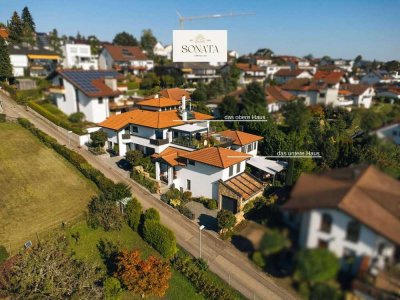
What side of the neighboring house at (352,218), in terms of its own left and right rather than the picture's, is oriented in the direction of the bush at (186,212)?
right

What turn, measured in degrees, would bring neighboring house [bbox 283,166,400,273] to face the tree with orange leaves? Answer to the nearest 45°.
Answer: approximately 90° to its right

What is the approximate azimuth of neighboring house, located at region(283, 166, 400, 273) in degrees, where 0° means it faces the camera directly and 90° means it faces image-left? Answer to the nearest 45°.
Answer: approximately 45°

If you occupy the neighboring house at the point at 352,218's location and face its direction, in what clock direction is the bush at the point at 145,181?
The bush is roughly at 3 o'clock from the neighboring house.

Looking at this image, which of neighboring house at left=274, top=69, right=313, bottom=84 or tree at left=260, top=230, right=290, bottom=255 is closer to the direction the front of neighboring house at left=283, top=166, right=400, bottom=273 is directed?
the tree
